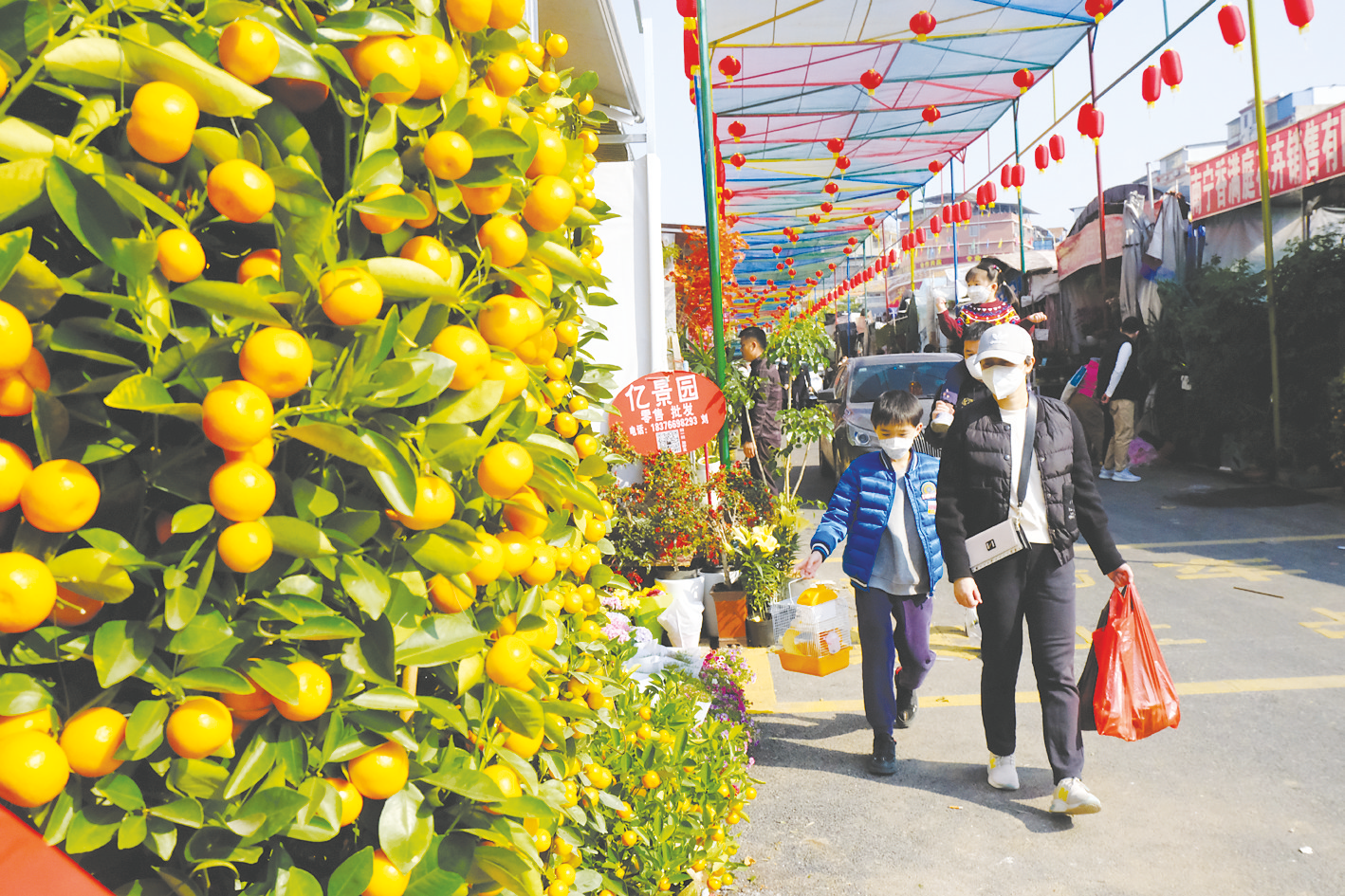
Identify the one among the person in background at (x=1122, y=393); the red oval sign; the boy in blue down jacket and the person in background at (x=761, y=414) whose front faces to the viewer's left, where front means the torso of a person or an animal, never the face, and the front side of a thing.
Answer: the person in background at (x=761, y=414)

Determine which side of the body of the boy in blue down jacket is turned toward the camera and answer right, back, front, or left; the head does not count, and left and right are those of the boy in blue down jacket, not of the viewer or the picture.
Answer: front

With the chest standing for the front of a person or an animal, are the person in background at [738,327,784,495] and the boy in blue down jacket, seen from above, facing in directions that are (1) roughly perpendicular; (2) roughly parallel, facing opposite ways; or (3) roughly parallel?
roughly perpendicular

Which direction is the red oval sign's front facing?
toward the camera

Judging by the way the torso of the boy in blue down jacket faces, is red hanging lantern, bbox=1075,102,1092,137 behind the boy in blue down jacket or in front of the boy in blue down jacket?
behind

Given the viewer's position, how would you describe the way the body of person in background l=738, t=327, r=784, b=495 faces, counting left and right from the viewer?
facing to the left of the viewer
